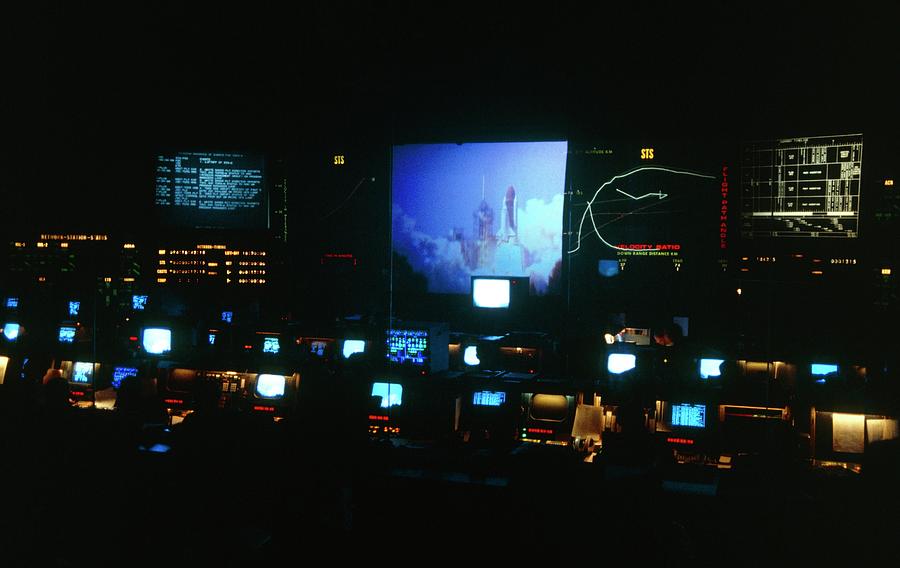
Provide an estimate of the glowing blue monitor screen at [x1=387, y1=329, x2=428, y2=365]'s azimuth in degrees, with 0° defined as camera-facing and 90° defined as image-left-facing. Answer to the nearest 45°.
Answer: approximately 0°

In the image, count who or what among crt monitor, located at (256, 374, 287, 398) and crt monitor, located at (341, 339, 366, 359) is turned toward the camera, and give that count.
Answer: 2

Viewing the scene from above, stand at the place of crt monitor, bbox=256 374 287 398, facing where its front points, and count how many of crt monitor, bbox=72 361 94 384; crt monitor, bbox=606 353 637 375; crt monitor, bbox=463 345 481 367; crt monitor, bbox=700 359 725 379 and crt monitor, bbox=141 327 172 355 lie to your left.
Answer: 3

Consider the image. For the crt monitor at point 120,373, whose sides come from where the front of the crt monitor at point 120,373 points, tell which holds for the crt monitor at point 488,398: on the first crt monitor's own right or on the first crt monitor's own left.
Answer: on the first crt monitor's own left

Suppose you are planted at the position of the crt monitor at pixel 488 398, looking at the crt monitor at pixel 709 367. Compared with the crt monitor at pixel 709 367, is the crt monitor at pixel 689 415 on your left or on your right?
right

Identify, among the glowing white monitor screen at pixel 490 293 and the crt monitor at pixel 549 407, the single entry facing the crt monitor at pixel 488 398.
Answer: the glowing white monitor screen

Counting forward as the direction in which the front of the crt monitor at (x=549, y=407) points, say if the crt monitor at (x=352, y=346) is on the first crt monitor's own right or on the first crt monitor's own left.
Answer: on the first crt monitor's own right

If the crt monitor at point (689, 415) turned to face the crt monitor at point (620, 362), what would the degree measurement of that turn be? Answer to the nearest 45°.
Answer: approximately 135° to its right

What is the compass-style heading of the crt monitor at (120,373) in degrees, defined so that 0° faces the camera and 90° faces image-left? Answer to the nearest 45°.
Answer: approximately 0°
